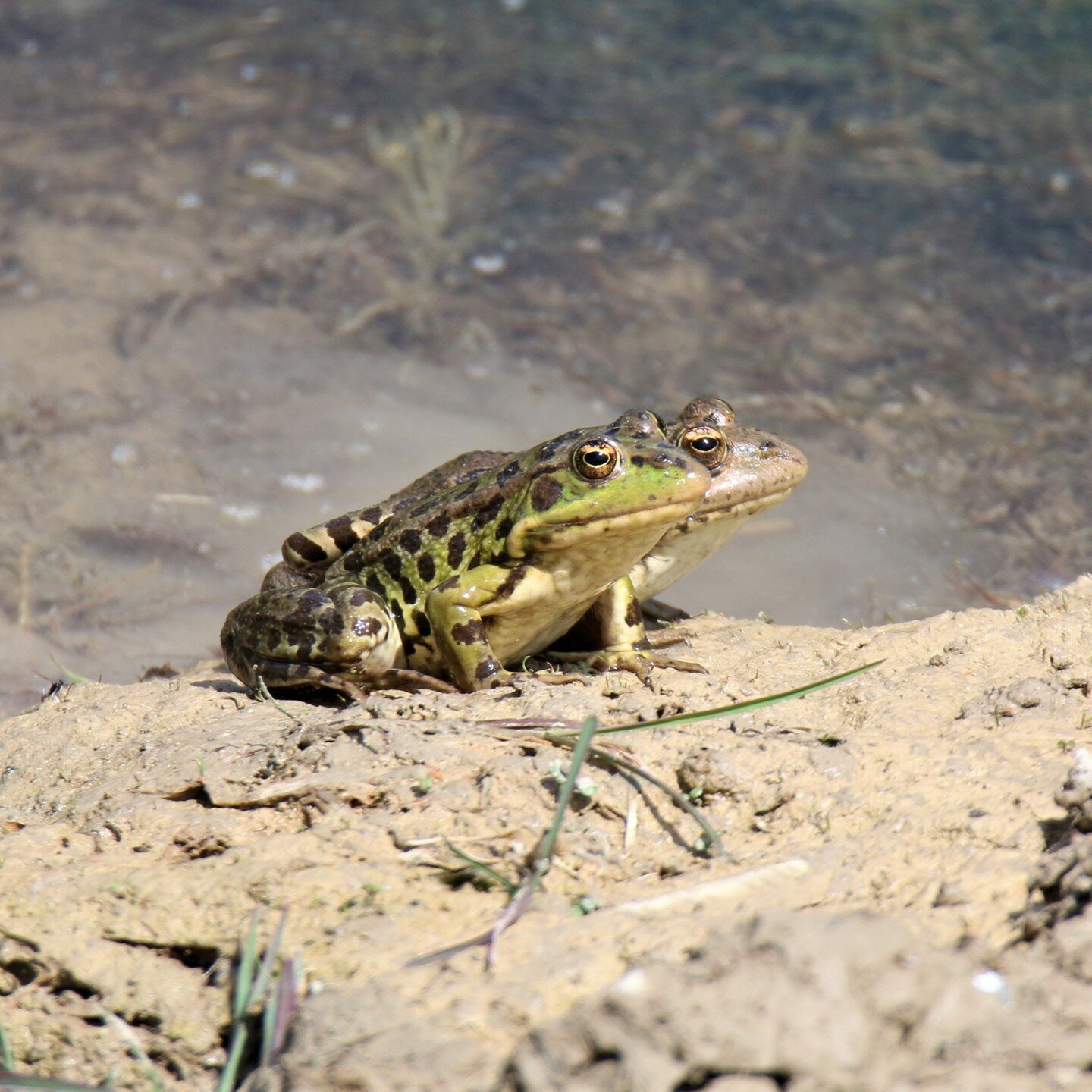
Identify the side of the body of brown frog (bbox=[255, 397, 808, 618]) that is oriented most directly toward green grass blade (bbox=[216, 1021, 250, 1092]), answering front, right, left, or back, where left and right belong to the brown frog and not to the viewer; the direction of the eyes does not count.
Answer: right

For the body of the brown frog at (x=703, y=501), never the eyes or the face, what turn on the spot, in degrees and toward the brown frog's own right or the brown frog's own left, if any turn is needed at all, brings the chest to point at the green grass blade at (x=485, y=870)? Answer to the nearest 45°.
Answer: approximately 90° to the brown frog's own right

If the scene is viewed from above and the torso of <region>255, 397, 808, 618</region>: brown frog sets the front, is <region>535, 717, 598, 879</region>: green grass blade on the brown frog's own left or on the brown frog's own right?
on the brown frog's own right

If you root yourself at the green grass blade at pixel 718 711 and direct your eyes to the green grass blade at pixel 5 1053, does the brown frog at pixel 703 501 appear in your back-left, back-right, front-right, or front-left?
back-right

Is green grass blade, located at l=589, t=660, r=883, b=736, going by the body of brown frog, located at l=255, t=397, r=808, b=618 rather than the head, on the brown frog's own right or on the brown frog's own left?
on the brown frog's own right

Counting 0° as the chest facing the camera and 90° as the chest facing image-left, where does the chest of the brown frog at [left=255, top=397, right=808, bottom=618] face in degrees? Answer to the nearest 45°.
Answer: approximately 270°
